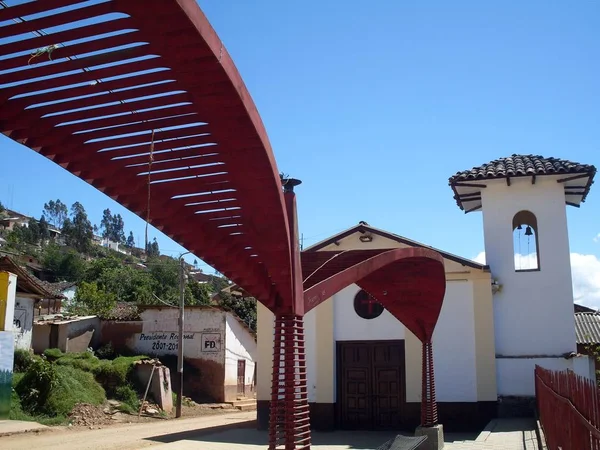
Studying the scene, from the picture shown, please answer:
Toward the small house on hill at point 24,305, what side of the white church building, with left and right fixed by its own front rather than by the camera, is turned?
right

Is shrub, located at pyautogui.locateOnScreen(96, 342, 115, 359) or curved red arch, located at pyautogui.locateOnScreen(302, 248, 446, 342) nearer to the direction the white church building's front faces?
the curved red arch

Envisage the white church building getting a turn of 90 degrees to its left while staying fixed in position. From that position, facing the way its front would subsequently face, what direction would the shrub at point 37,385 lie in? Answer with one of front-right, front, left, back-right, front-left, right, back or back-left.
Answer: back

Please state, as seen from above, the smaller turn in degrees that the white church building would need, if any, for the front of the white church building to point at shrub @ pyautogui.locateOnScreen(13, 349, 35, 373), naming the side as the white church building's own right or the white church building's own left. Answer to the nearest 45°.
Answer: approximately 90° to the white church building's own right

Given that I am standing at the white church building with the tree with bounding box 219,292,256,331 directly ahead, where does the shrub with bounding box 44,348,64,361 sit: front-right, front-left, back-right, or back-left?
front-left

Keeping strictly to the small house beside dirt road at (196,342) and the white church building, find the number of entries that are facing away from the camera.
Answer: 0

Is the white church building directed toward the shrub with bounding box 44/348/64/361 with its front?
no

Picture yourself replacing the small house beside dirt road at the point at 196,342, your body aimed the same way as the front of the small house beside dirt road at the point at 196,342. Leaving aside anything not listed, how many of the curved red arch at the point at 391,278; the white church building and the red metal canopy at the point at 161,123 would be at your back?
0

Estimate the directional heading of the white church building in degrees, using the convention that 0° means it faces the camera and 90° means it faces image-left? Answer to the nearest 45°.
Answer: approximately 0°

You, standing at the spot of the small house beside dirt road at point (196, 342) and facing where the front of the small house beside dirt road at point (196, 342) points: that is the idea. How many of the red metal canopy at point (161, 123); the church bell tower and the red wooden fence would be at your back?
0

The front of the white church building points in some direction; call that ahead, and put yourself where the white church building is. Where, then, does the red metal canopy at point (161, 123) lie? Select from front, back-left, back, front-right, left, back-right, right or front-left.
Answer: front
